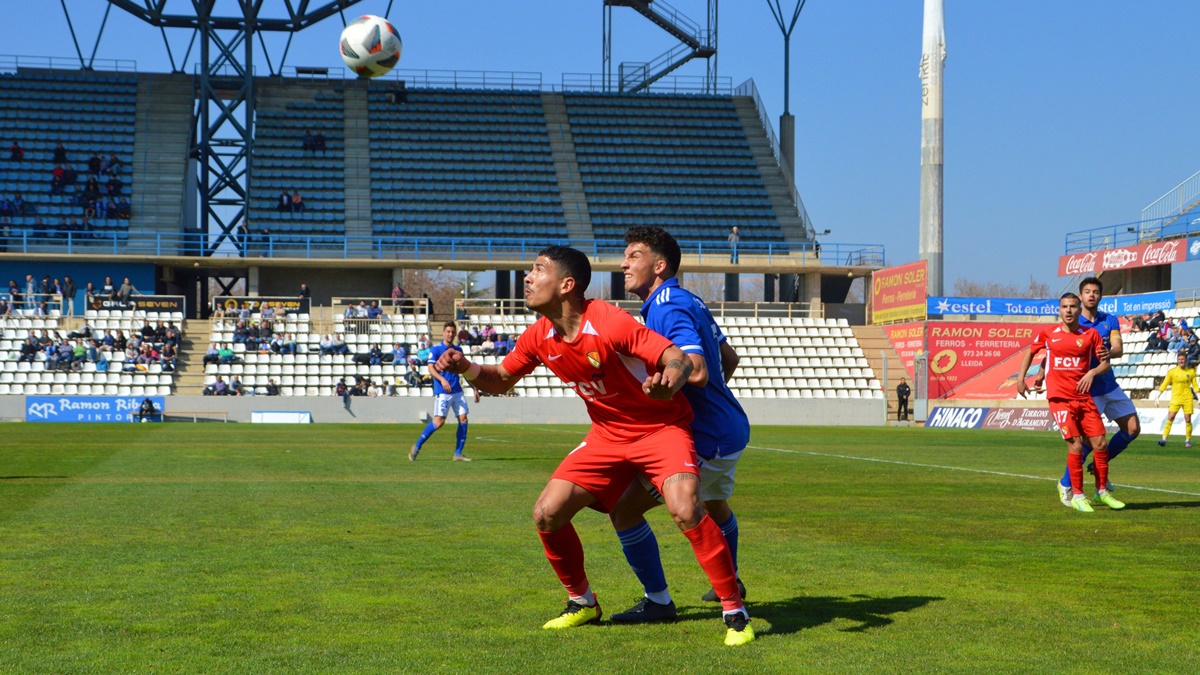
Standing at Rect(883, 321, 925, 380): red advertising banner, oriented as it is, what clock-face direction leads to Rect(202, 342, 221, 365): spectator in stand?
The spectator in stand is roughly at 2 o'clock from the red advertising banner.

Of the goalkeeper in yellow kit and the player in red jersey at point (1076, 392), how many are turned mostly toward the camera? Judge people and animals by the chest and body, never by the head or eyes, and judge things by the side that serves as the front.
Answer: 2

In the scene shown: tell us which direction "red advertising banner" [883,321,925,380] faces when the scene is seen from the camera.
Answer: facing the viewer

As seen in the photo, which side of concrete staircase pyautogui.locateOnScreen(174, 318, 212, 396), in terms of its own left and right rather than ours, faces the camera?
front

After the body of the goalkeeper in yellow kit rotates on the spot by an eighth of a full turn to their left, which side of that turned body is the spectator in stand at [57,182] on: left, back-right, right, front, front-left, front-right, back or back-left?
back-right

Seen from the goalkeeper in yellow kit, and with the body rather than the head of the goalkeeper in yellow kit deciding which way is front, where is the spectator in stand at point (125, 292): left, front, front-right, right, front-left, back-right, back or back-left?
right

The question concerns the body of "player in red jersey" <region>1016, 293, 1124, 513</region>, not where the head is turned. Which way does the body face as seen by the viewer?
toward the camera

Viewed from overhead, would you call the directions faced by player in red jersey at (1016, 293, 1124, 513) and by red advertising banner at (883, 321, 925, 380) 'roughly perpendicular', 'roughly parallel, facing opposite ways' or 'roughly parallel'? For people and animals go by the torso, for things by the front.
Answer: roughly parallel

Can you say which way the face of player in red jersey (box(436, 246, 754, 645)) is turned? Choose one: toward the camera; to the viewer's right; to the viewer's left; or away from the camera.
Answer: to the viewer's left

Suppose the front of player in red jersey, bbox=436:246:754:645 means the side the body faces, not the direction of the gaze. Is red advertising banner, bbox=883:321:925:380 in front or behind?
behind

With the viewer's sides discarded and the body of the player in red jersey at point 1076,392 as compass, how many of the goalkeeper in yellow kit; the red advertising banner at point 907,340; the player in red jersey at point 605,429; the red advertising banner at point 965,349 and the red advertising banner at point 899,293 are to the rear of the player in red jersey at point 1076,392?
4

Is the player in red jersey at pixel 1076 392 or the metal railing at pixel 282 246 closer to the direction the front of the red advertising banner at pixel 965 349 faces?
the player in red jersey

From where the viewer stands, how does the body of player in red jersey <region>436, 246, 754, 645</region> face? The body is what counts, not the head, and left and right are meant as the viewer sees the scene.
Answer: facing the viewer and to the left of the viewer

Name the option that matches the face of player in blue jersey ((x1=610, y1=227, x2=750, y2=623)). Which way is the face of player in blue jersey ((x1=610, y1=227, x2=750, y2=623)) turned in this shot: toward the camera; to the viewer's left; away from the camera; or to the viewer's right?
to the viewer's left

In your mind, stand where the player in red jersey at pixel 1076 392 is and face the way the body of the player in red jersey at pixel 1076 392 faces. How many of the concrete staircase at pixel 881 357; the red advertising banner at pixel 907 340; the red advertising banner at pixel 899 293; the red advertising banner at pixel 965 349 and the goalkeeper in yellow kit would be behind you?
5
